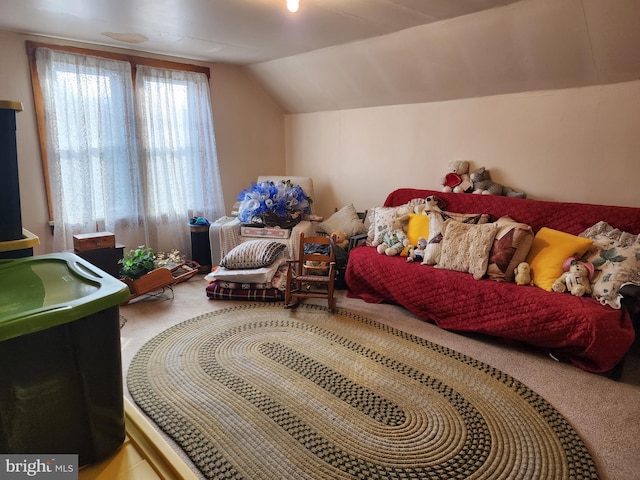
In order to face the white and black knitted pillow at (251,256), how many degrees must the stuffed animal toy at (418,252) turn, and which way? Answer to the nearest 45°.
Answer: approximately 45° to its right

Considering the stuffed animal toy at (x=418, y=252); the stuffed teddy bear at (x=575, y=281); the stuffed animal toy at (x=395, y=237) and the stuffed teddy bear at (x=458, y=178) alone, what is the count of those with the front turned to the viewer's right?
0

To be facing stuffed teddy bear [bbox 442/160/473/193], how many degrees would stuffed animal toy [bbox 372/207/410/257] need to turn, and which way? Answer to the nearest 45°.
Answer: approximately 180°

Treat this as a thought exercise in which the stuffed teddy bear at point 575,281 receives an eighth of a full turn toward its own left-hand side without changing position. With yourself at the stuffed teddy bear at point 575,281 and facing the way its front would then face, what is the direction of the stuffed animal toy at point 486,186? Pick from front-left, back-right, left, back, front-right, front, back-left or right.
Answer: back-right

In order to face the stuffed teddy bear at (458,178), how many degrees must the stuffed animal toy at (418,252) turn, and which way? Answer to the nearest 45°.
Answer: approximately 180°

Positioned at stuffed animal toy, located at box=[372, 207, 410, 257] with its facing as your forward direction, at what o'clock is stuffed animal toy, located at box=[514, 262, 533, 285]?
stuffed animal toy, located at box=[514, 262, 533, 285] is roughly at 9 o'clock from stuffed animal toy, located at box=[372, 207, 410, 257].

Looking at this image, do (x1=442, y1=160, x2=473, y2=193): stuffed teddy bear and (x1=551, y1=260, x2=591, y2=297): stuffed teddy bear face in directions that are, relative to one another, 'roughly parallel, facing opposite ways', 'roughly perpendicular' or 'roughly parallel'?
roughly parallel

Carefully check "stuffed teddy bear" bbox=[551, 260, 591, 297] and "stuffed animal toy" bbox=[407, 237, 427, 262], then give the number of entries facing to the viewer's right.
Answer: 0

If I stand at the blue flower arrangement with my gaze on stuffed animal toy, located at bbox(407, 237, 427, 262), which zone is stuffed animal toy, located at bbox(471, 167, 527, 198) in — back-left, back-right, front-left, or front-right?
front-left

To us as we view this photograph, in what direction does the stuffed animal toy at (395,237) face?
facing the viewer and to the left of the viewer

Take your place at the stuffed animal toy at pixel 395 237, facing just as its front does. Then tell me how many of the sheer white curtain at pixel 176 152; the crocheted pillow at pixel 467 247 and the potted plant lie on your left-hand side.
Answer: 1

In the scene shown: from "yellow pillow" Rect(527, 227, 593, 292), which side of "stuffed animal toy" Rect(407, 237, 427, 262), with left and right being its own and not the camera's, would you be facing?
left

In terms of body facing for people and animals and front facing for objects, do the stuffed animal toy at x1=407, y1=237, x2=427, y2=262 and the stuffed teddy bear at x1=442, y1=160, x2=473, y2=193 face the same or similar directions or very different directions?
same or similar directions

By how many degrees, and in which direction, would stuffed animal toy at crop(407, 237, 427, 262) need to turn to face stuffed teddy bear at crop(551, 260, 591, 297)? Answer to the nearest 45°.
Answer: approximately 90° to its left
